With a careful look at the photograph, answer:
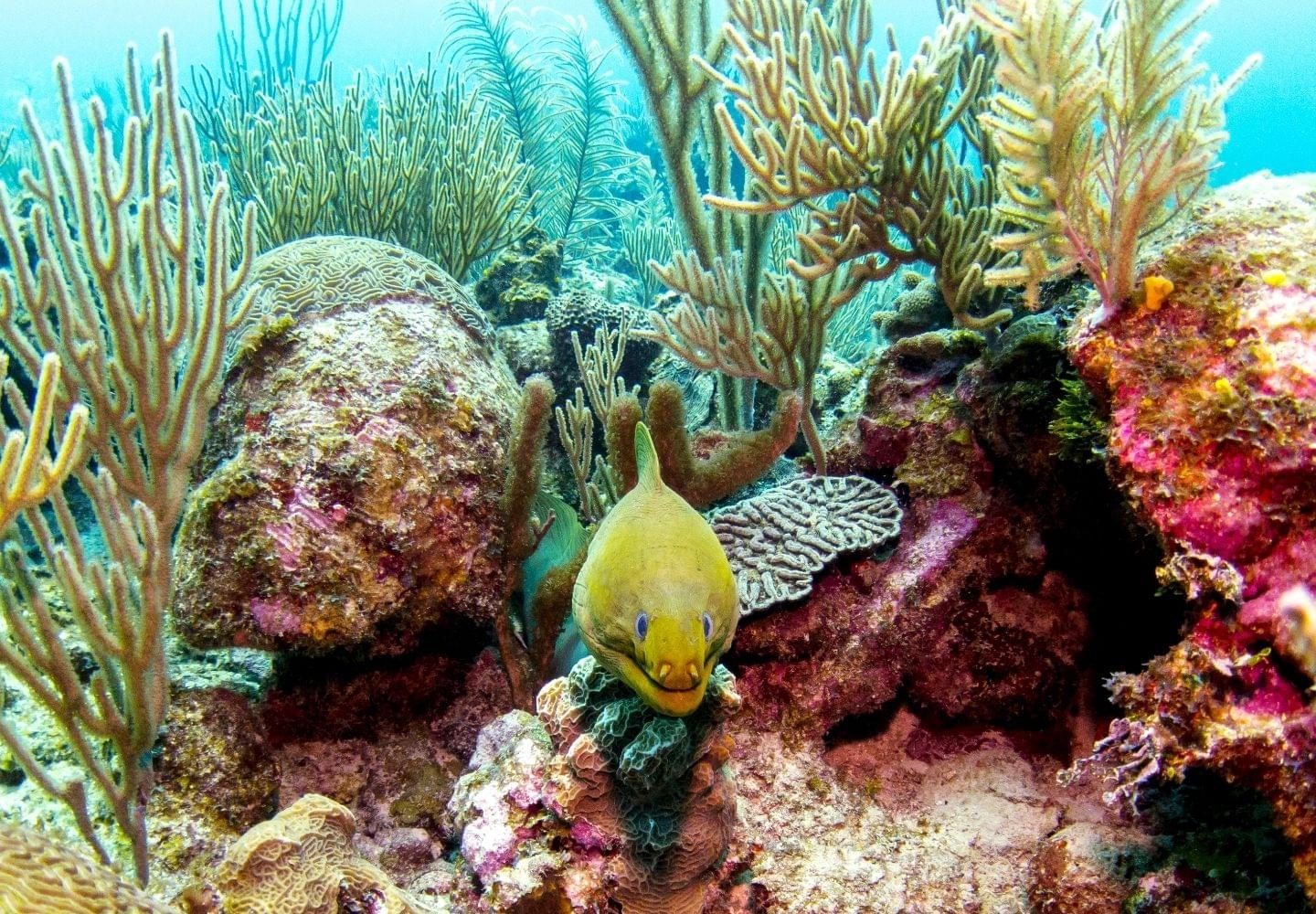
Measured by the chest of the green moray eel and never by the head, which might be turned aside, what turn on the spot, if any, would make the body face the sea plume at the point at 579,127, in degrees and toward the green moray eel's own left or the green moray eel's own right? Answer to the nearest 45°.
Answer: approximately 180°

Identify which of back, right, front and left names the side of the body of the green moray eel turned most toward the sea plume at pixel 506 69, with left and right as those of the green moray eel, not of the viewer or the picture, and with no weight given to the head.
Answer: back

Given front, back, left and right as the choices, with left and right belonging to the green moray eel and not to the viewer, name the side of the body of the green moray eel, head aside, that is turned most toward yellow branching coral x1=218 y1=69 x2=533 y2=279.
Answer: back

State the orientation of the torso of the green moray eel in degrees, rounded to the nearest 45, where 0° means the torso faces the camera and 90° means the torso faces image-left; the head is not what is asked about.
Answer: approximately 0°

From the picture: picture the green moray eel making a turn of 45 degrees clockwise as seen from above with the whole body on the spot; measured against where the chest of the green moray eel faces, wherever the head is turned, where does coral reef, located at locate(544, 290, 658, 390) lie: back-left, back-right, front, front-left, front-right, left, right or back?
back-right

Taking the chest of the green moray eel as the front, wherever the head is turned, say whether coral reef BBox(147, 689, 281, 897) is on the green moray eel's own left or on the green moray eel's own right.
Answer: on the green moray eel's own right

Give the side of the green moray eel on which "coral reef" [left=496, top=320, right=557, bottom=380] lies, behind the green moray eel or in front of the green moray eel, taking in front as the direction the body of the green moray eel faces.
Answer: behind

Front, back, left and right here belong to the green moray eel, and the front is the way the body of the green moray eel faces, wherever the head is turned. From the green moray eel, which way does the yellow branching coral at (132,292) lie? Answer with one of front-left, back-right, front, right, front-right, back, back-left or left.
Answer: back-right

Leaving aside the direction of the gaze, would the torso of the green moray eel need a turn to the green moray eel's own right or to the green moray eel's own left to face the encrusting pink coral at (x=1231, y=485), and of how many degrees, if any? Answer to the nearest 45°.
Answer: approximately 90° to the green moray eel's own left

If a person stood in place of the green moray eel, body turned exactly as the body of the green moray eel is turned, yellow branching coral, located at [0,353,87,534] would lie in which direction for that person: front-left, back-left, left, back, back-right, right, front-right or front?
right

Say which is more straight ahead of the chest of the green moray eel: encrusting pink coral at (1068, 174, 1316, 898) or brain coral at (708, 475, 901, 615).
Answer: the encrusting pink coral
